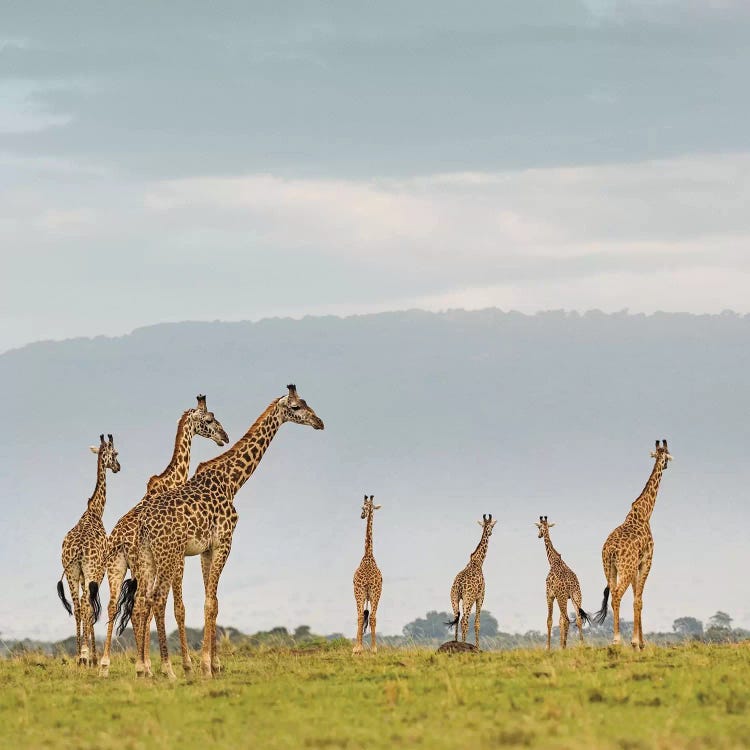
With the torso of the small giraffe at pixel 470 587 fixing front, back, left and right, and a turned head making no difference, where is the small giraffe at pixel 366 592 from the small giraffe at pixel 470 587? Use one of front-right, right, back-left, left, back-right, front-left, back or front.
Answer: back-left

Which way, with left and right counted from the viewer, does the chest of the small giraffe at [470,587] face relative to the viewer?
facing away from the viewer and to the right of the viewer

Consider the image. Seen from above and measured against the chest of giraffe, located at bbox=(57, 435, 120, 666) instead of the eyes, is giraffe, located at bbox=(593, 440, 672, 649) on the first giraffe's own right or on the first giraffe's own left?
on the first giraffe's own right

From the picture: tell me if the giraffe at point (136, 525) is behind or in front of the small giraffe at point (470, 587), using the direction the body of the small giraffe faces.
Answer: behind

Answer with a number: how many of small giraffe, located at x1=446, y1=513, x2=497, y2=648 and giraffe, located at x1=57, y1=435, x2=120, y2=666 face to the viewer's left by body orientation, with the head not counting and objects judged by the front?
0

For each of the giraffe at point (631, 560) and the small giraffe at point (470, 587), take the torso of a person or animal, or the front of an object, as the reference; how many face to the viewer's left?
0

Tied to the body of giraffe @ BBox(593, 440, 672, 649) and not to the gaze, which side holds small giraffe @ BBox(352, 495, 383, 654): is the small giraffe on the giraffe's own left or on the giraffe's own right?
on the giraffe's own left
